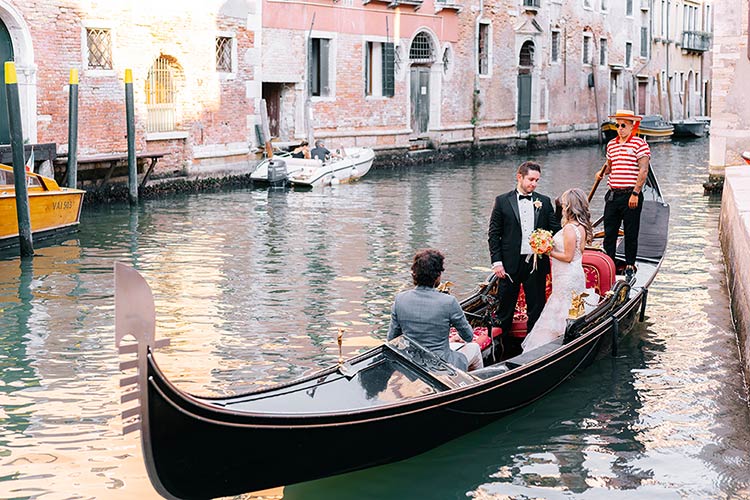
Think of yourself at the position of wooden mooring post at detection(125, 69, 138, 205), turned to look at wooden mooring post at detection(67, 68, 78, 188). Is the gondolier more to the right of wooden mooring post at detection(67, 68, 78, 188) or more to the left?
left

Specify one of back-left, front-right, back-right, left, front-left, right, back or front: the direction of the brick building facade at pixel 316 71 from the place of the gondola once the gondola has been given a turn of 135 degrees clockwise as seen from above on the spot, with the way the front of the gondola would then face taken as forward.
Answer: front

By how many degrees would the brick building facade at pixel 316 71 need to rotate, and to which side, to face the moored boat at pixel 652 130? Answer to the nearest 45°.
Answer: approximately 90° to its left

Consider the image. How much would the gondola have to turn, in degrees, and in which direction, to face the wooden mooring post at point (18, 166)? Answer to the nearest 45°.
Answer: approximately 90° to its right

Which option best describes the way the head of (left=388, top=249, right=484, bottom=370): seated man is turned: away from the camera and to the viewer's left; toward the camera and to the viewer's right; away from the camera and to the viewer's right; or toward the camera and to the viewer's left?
away from the camera and to the viewer's right

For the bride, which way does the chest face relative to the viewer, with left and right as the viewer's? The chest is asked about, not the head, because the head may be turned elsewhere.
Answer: facing to the left of the viewer

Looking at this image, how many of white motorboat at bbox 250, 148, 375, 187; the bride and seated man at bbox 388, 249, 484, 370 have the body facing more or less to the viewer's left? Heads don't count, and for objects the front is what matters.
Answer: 1

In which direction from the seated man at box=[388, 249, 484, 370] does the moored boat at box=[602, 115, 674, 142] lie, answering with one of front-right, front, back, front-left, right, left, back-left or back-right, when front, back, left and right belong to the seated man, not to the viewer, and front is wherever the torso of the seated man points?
front-left

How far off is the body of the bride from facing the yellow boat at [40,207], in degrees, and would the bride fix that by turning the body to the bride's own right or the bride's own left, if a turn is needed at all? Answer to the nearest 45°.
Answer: approximately 45° to the bride's own right

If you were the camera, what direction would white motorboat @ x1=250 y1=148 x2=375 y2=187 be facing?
facing away from the viewer and to the right of the viewer

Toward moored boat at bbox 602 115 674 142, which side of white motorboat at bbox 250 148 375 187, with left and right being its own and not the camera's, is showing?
front

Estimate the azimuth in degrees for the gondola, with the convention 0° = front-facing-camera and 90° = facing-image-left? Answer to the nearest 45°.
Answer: approximately 45°
